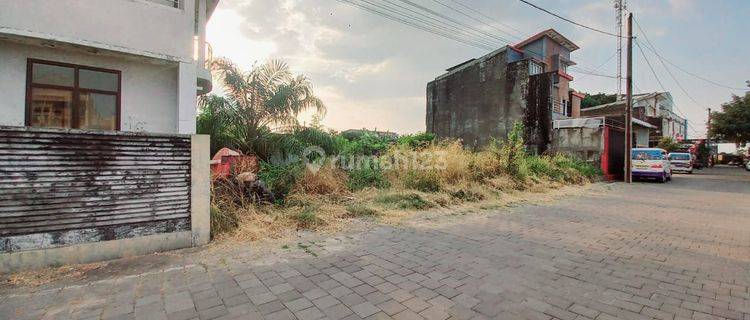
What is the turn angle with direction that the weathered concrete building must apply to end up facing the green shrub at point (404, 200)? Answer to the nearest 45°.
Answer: approximately 45° to its right

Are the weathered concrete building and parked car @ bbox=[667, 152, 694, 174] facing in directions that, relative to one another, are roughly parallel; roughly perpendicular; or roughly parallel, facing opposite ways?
roughly perpendicular

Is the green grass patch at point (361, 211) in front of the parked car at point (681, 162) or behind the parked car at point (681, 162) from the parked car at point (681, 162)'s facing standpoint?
in front

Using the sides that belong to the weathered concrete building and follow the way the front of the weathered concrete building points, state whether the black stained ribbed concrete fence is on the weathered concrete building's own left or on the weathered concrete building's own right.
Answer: on the weathered concrete building's own right

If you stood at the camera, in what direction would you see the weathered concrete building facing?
facing the viewer and to the right of the viewer

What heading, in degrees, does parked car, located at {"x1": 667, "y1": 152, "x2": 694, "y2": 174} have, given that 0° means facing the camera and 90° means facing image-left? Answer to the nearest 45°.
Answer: approximately 0°

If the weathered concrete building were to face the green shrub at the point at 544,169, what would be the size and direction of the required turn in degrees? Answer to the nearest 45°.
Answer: approximately 45° to its right
